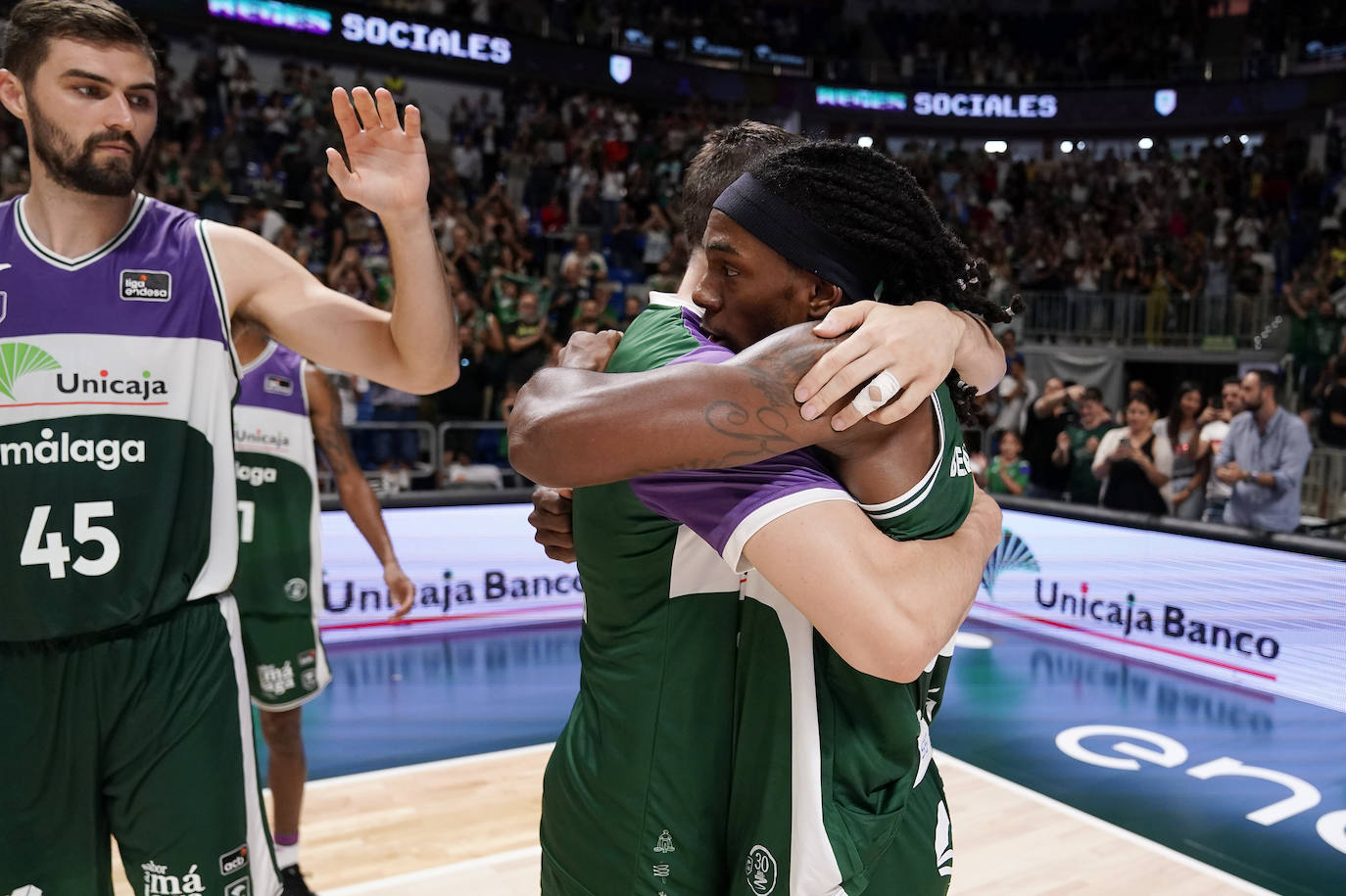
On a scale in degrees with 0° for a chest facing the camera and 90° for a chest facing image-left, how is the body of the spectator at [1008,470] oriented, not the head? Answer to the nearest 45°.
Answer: approximately 0°

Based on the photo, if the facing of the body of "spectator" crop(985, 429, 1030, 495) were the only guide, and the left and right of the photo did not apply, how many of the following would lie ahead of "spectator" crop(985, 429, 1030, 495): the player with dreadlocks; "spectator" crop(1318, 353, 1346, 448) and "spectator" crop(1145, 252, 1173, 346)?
1

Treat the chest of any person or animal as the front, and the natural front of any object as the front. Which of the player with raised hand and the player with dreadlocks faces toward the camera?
the player with raised hand

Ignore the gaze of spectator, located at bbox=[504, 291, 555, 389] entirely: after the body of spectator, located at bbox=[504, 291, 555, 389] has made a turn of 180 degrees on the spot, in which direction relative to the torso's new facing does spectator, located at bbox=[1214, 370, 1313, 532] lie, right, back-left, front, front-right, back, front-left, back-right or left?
back-right

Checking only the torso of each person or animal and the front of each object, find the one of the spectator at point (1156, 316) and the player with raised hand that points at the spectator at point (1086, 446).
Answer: the spectator at point (1156, 316)

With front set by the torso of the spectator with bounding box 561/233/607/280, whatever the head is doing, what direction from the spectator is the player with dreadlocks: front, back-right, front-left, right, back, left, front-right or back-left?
front

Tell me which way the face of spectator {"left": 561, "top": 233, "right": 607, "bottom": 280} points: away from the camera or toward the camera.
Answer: toward the camera

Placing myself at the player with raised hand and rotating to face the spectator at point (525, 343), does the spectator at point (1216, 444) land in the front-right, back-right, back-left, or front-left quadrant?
front-right

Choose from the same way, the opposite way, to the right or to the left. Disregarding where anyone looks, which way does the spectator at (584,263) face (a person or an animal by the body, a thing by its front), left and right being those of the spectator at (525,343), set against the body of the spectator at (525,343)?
the same way

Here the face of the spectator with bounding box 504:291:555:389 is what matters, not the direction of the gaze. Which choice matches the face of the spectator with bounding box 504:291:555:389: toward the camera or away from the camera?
toward the camera

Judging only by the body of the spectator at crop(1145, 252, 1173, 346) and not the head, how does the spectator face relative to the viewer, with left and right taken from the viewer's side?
facing the viewer

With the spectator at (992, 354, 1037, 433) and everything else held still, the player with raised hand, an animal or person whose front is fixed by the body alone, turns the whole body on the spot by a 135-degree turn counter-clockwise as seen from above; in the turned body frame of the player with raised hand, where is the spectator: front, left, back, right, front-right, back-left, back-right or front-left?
front

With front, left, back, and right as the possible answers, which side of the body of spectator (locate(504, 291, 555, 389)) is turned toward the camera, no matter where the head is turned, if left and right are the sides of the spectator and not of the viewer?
front

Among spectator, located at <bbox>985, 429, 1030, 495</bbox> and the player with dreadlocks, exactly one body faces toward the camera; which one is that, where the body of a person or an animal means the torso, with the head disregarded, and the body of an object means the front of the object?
the spectator

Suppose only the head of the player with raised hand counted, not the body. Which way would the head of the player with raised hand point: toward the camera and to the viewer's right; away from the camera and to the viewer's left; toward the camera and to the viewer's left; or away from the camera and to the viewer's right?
toward the camera and to the viewer's right

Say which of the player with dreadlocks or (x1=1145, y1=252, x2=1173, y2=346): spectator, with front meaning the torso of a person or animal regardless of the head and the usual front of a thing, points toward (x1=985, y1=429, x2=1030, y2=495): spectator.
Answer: (x1=1145, y1=252, x2=1173, y2=346): spectator

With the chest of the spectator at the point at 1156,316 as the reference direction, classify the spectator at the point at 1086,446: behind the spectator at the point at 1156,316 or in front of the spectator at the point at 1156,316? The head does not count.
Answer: in front

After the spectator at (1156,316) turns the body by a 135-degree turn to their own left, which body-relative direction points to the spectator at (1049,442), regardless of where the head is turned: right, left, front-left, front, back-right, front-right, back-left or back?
back-right

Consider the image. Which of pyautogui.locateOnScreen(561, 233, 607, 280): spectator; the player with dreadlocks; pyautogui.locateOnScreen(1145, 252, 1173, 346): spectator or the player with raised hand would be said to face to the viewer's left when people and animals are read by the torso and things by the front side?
the player with dreadlocks

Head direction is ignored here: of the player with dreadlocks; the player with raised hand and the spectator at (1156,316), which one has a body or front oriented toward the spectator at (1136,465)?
the spectator at (1156,316)

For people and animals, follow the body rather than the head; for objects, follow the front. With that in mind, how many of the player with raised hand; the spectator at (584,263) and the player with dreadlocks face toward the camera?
2

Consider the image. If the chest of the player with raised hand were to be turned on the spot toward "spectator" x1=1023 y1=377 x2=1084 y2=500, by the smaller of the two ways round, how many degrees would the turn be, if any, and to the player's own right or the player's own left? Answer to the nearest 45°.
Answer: approximately 135° to the player's own left
